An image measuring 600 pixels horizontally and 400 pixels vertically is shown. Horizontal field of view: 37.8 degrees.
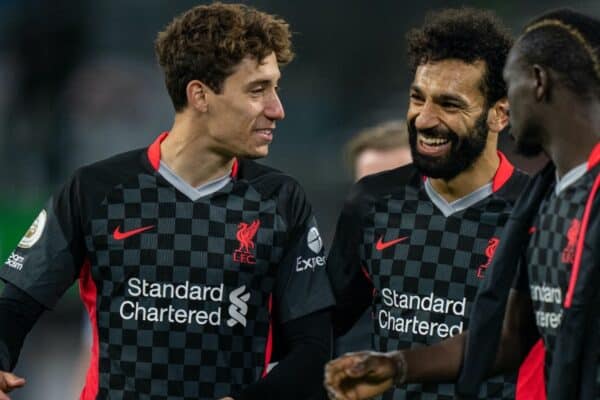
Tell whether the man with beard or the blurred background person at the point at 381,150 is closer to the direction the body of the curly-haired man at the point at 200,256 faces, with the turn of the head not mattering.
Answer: the man with beard

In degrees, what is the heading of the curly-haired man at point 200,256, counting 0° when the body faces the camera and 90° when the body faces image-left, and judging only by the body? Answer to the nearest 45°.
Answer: approximately 0°

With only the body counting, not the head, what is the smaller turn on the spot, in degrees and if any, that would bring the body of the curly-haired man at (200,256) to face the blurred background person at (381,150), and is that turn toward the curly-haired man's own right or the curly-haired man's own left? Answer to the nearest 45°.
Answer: approximately 135° to the curly-haired man's own left

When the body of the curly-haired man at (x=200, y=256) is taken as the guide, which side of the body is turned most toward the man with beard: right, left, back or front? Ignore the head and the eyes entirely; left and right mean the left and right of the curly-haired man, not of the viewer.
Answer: left
